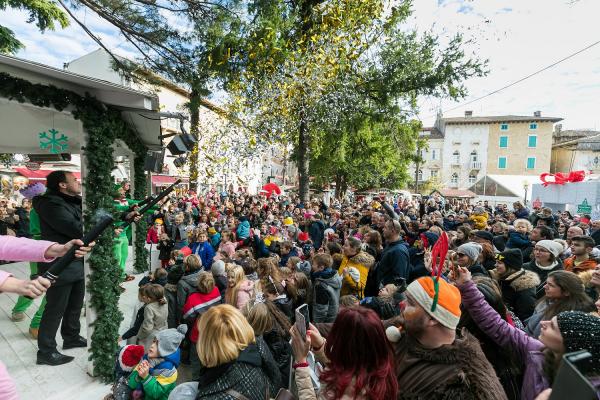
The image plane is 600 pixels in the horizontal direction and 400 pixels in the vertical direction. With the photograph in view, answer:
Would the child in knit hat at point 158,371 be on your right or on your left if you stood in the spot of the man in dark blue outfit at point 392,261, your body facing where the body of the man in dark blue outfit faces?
on your left

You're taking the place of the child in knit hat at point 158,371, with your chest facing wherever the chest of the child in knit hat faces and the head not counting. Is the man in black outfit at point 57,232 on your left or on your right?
on your right

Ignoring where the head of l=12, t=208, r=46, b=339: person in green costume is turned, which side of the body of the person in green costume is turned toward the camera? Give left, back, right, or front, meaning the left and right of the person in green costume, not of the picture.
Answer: right

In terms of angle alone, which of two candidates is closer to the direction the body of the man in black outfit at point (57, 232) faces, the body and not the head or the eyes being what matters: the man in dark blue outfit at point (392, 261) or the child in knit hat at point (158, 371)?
the man in dark blue outfit

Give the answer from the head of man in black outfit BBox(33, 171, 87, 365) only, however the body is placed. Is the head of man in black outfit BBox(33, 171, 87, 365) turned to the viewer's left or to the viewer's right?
to the viewer's right

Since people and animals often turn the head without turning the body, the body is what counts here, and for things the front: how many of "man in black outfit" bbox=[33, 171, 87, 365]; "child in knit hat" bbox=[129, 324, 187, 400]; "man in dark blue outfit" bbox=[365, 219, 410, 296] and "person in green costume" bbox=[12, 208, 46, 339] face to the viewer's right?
2

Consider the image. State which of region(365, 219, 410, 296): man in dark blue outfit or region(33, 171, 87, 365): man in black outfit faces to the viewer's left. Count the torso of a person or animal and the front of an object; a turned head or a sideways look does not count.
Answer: region(365, 219, 410, 296): man in dark blue outfit

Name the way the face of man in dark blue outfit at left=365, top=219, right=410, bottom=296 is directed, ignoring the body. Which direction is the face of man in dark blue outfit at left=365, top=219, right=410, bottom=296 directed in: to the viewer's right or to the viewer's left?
to the viewer's left

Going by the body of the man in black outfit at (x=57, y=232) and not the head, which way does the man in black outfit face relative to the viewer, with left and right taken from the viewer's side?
facing to the right of the viewer

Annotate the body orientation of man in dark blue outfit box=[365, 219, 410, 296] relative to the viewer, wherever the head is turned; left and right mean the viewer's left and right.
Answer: facing to the left of the viewer

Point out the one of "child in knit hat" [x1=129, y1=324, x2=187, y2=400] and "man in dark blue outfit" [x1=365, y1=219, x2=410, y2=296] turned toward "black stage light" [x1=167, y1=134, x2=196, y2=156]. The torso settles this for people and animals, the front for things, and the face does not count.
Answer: the man in dark blue outfit

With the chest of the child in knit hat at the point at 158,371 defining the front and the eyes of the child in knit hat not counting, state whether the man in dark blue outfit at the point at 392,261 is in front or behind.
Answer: behind
